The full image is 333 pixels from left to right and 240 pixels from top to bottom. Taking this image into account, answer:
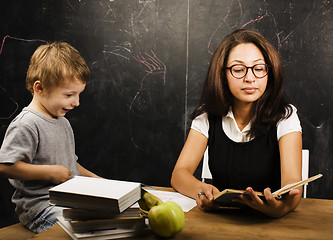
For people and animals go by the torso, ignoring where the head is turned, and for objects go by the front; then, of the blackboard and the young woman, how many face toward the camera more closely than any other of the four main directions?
2

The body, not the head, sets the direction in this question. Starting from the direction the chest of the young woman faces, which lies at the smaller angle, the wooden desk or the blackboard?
the wooden desk

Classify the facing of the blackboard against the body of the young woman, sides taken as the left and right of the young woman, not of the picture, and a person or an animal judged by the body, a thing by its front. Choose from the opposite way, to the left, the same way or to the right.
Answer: the same way

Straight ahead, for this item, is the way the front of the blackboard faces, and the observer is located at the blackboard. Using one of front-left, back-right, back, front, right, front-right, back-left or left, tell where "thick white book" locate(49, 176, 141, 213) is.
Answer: front

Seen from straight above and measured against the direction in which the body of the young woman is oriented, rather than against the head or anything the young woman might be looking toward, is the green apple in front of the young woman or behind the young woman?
in front

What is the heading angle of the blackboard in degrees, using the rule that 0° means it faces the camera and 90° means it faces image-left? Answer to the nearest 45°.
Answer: approximately 0°

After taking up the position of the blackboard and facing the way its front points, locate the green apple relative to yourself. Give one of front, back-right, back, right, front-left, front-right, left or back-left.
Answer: front

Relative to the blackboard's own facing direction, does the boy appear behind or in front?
in front

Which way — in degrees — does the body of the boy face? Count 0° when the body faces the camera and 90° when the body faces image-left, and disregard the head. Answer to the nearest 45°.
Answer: approximately 315°

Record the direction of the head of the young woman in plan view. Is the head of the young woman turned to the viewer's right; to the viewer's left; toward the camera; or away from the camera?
toward the camera

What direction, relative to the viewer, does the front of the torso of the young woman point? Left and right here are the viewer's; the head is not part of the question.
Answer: facing the viewer

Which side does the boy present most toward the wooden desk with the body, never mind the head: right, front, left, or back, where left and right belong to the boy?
front

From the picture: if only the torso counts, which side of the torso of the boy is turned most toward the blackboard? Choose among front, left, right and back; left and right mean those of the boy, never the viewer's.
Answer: left

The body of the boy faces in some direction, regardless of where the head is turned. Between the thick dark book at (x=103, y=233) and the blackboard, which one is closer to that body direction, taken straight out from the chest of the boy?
the thick dark book

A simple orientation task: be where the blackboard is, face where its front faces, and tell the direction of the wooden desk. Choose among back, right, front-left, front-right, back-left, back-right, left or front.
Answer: front
